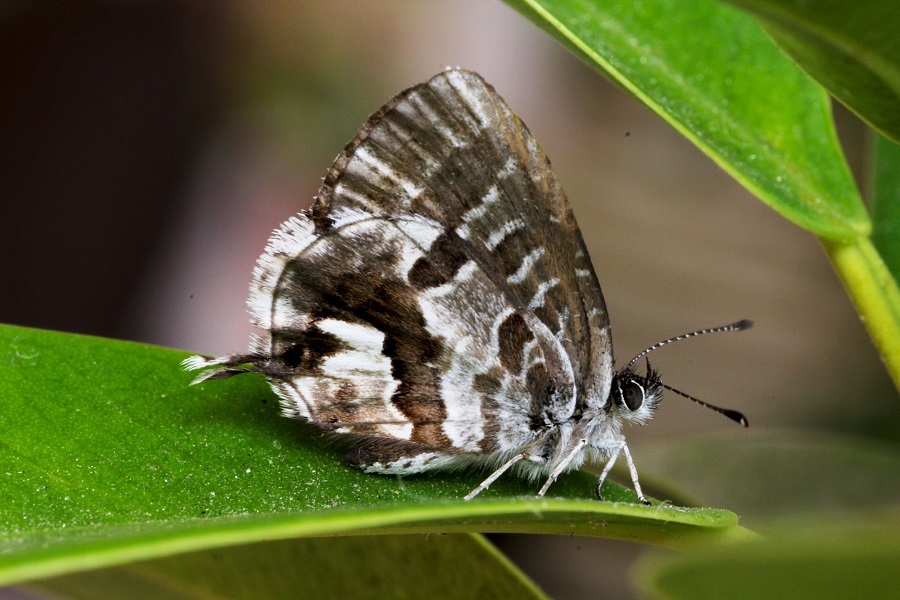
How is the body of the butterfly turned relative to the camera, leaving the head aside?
to the viewer's right

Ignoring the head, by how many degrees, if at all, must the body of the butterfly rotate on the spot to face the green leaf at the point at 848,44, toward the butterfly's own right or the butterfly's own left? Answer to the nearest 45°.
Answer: approximately 45° to the butterfly's own right
